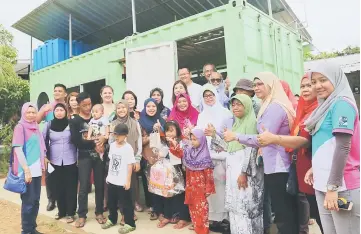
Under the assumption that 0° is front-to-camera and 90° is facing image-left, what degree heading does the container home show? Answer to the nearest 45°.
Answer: approximately 45°

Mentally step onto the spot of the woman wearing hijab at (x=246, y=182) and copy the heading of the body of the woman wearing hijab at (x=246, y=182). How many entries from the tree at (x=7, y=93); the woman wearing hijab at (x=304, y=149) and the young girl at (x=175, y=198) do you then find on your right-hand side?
2

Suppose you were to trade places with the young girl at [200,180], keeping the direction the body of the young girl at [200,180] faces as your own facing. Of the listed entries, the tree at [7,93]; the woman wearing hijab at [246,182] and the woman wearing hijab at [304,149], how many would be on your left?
2

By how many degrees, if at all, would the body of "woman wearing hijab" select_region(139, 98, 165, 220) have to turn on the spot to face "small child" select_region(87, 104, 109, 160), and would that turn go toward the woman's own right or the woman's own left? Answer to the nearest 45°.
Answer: approximately 90° to the woman's own right

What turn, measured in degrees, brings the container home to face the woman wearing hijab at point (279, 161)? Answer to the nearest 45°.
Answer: approximately 45° to its left

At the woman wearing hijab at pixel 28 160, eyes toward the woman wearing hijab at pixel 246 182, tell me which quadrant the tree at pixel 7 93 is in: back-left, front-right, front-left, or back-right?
back-left
